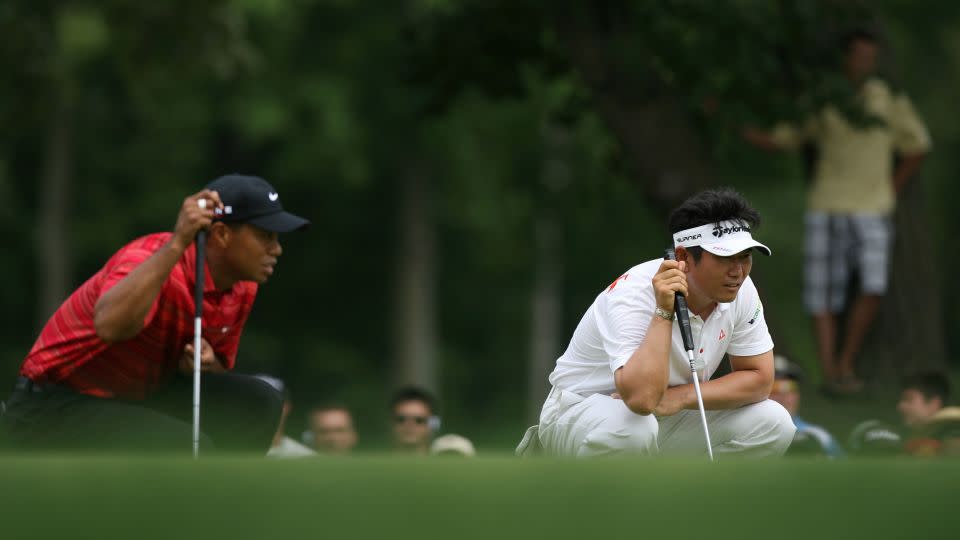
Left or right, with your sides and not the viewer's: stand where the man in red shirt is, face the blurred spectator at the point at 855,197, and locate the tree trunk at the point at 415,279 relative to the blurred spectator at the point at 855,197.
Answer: left

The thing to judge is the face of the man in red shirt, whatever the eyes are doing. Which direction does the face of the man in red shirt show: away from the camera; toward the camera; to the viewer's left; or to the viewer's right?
to the viewer's right

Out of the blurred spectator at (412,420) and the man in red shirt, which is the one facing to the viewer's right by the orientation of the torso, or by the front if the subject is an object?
the man in red shirt

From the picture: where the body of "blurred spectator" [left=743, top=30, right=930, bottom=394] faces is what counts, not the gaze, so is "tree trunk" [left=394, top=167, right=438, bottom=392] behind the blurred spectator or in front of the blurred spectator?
behind

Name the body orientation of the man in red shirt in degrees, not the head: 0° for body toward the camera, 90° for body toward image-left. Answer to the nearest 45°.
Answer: approximately 270°

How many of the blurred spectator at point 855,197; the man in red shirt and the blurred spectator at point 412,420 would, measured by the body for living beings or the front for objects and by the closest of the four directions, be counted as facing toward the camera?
2

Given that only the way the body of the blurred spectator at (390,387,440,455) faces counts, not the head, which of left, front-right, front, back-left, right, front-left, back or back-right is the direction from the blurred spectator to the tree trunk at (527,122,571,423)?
back

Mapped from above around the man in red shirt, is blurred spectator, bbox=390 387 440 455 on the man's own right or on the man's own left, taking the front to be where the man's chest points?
on the man's own left

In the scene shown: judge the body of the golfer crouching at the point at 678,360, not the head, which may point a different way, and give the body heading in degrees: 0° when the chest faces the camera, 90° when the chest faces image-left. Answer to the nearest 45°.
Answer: approximately 315°

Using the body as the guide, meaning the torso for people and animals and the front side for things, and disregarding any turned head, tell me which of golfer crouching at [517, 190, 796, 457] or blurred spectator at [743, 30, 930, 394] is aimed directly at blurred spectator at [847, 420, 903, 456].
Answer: blurred spectator at [743, 30, 930, 394]

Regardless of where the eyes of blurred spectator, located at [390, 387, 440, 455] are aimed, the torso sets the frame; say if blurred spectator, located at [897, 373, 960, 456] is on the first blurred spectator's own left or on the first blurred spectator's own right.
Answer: on the first blurred spectator's own left

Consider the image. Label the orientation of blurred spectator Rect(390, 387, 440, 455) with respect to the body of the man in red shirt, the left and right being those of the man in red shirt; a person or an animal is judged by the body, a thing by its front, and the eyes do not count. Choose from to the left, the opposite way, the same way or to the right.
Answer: to the right

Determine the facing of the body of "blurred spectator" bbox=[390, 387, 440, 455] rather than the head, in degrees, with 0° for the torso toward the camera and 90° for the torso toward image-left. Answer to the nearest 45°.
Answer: approximately 0°

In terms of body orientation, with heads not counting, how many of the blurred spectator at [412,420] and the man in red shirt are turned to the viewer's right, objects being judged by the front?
1
